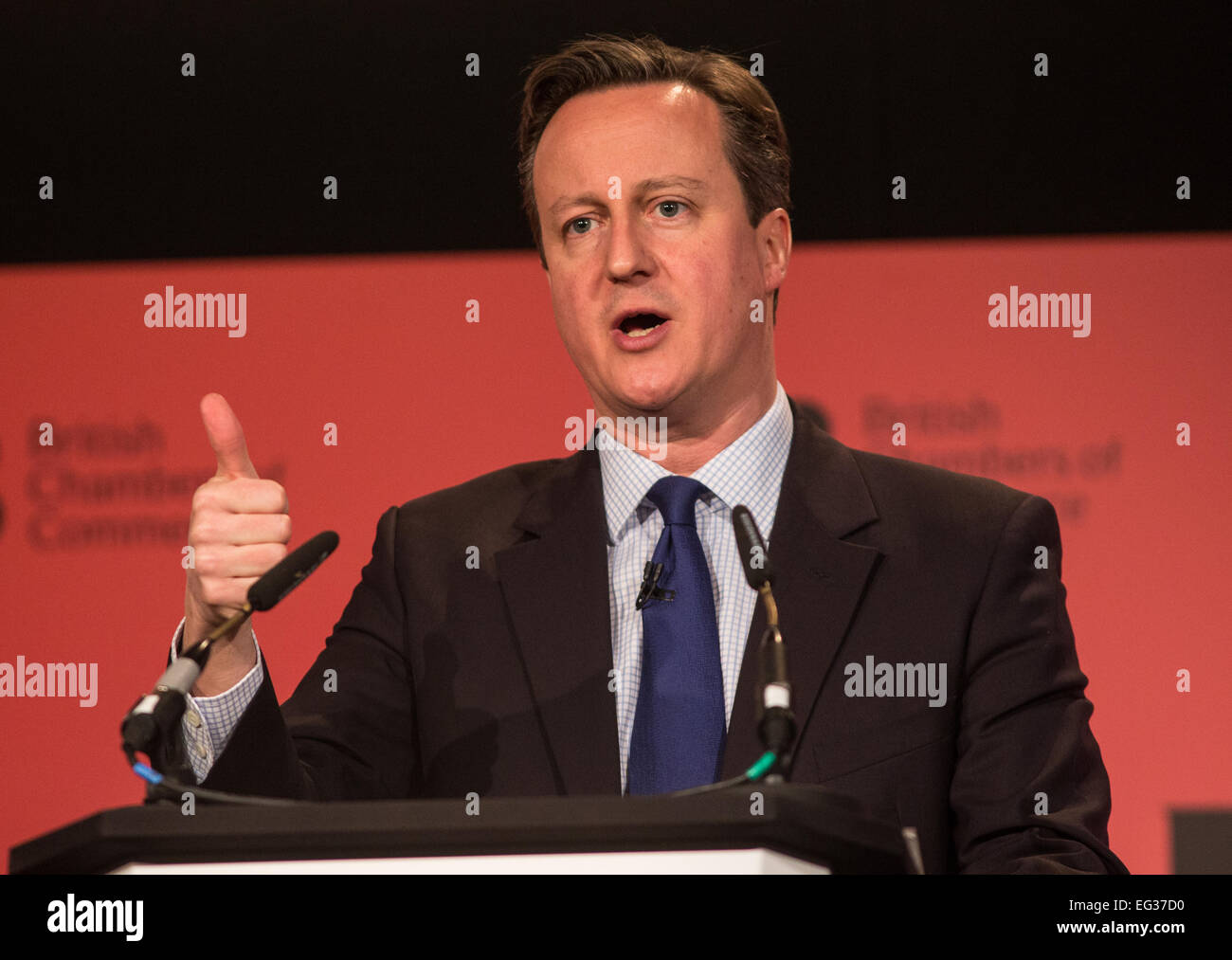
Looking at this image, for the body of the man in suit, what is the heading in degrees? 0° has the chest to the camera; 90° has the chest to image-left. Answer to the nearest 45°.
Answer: approximately 0°

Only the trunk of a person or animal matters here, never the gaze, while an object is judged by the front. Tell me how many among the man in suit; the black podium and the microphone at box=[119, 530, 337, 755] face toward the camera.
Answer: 2

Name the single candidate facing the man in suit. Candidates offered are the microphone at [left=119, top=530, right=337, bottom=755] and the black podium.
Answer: the microphone

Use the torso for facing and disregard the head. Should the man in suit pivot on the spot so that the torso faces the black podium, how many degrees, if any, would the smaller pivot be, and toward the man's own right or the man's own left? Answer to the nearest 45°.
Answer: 0° — they already face it

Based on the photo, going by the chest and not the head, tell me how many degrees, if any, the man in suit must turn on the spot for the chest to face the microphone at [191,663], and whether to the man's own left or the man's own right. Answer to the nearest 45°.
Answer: approximately 45° to the man's own right

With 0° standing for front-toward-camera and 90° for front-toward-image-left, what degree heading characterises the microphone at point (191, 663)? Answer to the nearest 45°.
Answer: approximately 225°
